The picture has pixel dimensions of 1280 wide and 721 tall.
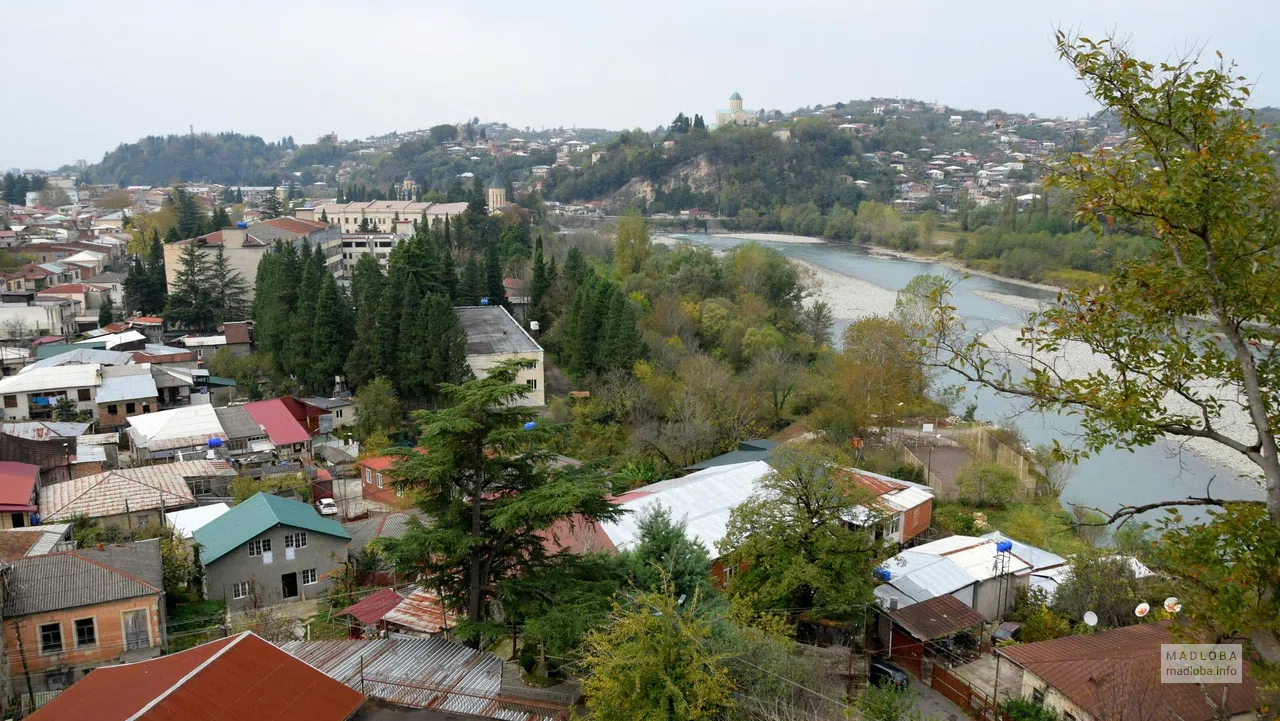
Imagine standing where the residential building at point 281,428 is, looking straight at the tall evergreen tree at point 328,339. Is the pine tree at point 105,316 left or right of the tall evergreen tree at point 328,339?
left

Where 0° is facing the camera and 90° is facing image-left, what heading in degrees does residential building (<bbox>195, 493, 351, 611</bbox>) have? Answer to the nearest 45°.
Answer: approximately 0°

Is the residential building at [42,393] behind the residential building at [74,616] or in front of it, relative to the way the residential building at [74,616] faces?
behind

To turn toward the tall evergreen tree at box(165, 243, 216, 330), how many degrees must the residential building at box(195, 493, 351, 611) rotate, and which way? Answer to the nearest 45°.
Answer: approximately 180°

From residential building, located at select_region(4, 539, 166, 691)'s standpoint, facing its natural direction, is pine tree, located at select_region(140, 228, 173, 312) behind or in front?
behind

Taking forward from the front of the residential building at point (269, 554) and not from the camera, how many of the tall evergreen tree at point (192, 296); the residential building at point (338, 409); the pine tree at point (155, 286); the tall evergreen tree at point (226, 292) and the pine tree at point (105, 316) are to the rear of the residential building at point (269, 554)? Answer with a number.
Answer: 5

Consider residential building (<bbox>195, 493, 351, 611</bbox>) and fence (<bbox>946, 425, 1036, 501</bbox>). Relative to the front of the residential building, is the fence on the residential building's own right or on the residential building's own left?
on the residential building's own left

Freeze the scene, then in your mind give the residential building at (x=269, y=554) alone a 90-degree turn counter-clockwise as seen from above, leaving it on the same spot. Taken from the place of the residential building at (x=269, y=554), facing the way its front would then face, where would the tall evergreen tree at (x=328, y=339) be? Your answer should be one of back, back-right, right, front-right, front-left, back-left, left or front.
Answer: left

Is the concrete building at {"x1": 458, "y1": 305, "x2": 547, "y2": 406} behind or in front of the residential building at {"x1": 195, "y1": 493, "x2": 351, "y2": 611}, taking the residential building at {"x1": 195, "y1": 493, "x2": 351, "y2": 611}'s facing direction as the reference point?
behind

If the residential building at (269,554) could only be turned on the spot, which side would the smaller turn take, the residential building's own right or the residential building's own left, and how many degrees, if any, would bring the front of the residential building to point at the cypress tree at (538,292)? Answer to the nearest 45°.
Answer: approximately 135° to the residential building's own left

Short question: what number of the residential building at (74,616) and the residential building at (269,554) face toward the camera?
2

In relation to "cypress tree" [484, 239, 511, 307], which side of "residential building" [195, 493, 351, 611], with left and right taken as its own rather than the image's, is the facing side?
back

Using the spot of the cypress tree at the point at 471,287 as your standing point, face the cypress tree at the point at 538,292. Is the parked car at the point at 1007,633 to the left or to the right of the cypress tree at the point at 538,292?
right

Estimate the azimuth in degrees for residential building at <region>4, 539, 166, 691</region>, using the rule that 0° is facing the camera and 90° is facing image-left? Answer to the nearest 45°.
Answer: approximately 0°

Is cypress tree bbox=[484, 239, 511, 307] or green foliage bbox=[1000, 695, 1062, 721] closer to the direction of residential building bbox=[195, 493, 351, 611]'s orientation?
the green foliage

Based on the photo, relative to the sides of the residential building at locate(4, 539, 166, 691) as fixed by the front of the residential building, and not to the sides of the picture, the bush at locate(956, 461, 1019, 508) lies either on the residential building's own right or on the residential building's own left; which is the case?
on the residential building's own left

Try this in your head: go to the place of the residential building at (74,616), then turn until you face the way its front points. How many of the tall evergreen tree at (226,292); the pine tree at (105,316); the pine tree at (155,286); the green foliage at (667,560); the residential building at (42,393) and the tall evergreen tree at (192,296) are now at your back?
5
